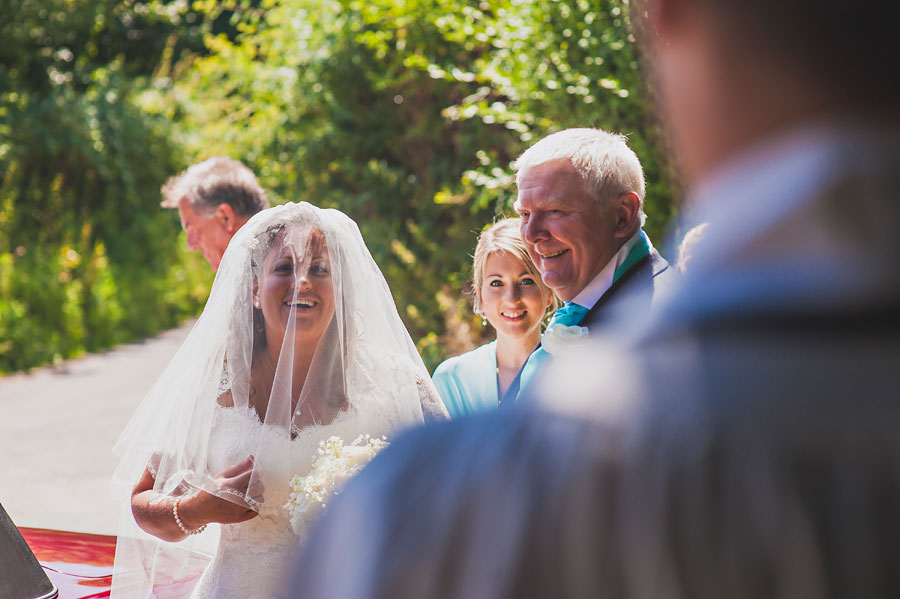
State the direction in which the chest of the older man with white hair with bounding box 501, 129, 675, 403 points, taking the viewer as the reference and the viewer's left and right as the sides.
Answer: facing the viewer and to the left of the viewer

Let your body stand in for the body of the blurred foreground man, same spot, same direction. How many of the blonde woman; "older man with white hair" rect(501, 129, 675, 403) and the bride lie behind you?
0

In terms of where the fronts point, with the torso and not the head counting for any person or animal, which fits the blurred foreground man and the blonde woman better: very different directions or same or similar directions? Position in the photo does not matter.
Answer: very different directions

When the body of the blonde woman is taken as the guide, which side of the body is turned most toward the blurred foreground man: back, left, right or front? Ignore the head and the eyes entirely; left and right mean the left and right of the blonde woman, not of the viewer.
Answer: front

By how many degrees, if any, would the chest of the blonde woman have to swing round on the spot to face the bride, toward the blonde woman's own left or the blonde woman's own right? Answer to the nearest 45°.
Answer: approximately 45° to the blonde woman's own right

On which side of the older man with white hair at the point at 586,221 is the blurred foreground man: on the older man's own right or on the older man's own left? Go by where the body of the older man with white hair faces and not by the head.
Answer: on the older man's own left

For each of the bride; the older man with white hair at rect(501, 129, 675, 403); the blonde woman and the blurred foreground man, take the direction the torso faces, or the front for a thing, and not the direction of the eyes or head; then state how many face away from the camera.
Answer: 1

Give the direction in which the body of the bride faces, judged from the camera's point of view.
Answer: toward the camera

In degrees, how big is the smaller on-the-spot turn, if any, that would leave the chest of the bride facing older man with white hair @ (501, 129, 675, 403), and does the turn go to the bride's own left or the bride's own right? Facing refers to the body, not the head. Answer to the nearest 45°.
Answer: approximately 90° to the bride's own left

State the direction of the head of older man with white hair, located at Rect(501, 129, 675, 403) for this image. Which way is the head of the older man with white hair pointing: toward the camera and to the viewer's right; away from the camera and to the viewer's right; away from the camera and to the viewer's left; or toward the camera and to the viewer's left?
toward the camera and to the viewer's left

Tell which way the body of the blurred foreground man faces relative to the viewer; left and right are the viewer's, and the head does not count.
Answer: facing away from the viewer

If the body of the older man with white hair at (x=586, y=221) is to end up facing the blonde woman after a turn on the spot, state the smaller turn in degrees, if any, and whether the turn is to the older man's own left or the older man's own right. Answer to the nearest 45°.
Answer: approximately 90° to the older man's own right

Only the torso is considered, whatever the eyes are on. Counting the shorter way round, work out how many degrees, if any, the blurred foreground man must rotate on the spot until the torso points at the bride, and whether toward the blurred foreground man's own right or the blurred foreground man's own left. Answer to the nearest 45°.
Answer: approximately 45° to the blurred foreground man's own left

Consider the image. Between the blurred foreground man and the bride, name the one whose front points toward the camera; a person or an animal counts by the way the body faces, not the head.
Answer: the bride

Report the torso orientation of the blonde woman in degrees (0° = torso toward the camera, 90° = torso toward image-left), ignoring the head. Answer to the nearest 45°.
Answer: approximately 0°

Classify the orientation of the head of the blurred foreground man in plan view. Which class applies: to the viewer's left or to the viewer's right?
to the viewer's left

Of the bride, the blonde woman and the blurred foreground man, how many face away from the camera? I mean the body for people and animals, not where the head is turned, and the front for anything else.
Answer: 1

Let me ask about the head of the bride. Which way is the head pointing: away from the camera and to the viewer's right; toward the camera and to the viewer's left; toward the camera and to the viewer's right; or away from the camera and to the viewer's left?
toward the camera and to the viewer's right
